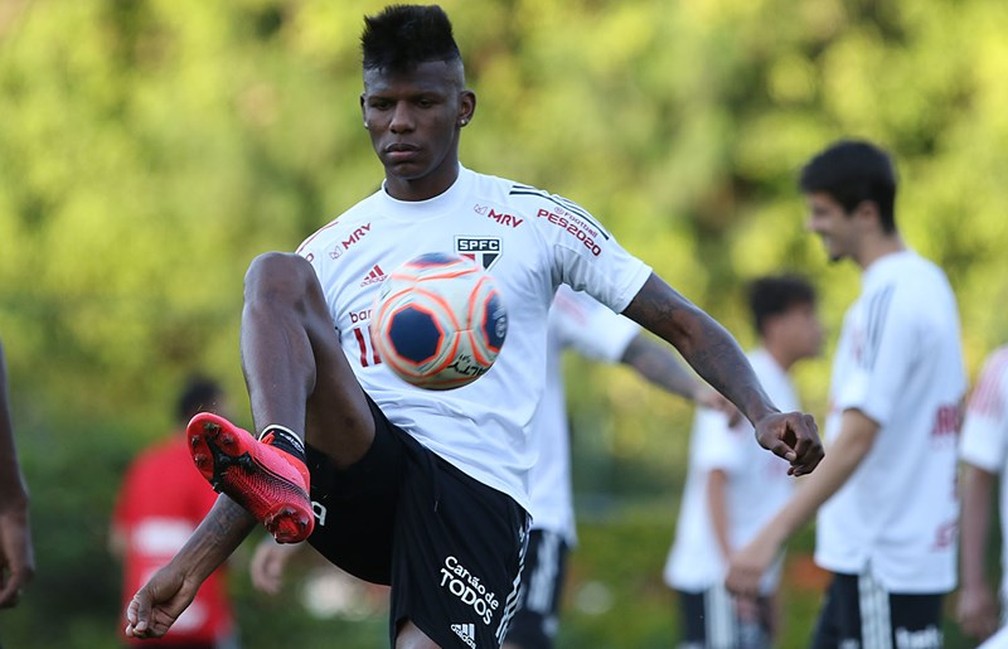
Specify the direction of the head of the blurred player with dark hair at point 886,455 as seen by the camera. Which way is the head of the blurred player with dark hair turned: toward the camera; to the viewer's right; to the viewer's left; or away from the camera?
to the viewer's left

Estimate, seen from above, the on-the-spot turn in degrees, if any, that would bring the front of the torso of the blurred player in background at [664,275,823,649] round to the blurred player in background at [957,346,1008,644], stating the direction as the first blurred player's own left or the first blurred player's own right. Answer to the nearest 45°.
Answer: approximately 45° to the first blurred player's own right

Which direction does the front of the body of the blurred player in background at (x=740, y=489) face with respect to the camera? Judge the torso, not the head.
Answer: to the viewer's right

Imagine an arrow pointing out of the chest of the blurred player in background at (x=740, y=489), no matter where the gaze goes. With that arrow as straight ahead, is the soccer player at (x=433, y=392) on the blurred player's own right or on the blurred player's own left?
on the blurred player's own right

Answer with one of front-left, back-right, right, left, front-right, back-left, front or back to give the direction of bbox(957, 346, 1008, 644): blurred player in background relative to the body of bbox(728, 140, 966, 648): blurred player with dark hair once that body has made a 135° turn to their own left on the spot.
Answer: left

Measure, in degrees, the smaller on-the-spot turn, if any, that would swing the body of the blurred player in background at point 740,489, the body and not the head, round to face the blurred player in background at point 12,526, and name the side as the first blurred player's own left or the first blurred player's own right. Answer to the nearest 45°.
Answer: approximately 135° to the first blurred player's own right

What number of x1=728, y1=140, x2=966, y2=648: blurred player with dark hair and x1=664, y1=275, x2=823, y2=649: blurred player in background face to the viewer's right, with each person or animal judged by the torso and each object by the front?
1

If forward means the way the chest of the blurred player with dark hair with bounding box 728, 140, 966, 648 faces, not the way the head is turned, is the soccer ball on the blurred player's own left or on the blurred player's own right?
on the blurred player's own left

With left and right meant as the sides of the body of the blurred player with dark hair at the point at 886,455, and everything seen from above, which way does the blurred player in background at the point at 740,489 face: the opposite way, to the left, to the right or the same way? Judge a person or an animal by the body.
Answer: the opposite way

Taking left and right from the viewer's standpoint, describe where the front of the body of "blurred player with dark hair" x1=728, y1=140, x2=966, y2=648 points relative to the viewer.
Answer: facing to the left of the viewer
